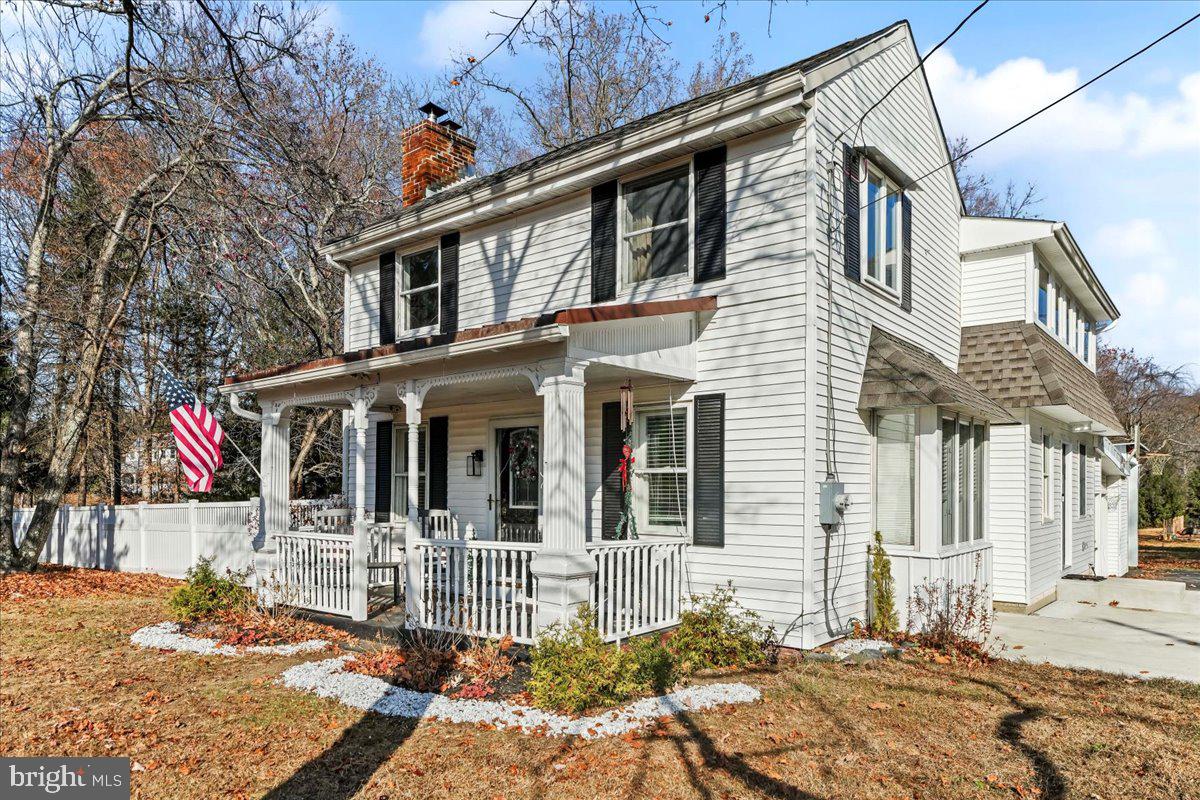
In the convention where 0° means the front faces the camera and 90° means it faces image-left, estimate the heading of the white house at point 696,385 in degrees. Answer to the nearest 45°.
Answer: approximately 45°

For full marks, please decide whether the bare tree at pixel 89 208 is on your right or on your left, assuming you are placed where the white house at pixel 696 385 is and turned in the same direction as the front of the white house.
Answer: on your right

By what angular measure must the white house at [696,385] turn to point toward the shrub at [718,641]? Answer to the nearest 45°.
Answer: approximately 45° to its left

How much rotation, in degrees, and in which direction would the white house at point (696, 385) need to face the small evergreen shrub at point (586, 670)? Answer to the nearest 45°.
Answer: approximately 45° to its left

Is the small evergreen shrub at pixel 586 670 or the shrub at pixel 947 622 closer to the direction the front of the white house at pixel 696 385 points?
the small evergreen shrub
